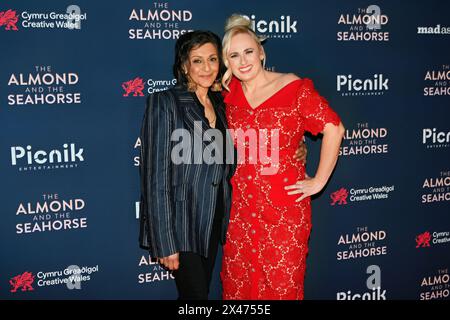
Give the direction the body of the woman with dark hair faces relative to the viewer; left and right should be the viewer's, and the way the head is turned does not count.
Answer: facing the viewer and to the right of the viewer
